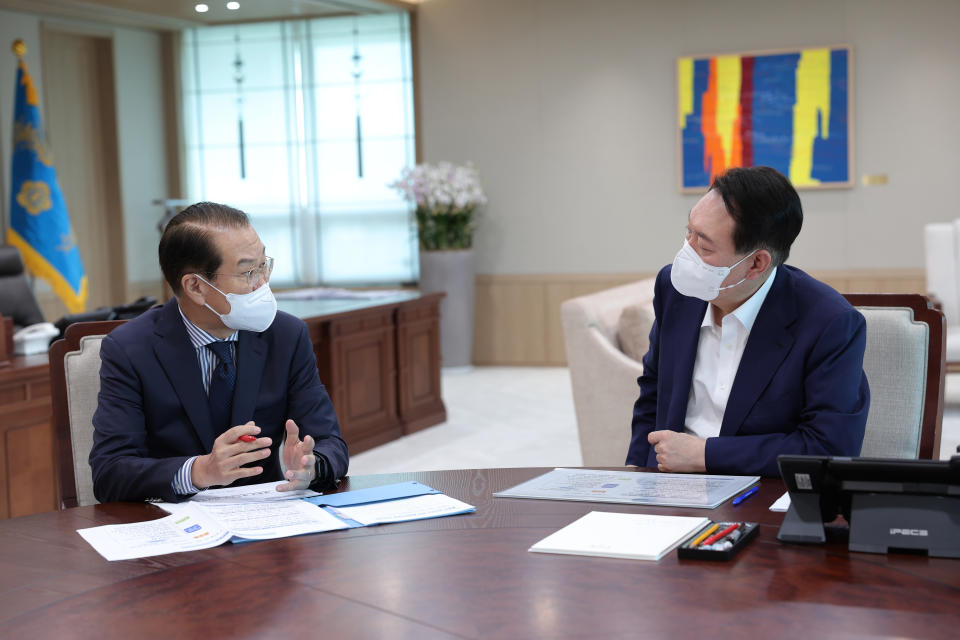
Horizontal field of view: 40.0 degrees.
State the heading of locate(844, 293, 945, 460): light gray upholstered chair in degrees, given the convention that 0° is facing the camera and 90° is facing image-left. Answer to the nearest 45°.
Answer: approximately 45°

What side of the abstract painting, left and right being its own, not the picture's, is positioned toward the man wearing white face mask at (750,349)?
front

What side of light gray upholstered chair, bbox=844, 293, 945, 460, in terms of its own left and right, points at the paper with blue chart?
front

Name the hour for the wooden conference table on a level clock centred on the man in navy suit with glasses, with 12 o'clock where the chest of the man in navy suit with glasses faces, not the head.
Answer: The wooden conference table is roughly at 1 o'clock from the man in navy suit with glasses.

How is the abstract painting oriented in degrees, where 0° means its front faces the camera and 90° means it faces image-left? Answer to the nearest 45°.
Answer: approximately 0°

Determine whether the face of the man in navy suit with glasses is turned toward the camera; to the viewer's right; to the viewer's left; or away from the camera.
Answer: to the viewer's right

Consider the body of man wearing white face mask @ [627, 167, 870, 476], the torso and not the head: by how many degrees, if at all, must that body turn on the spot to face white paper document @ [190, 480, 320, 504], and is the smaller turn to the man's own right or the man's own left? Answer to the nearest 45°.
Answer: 0° — they already face it

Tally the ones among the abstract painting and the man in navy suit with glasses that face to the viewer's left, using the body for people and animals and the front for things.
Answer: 0

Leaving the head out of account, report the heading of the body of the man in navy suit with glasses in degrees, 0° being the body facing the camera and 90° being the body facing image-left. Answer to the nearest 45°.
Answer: approximately 315°

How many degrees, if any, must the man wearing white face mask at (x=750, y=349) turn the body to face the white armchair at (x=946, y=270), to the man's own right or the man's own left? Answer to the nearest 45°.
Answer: approximately 135° to the man's own right

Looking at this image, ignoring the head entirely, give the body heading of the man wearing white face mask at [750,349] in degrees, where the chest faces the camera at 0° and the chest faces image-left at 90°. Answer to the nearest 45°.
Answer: approximately 45°
